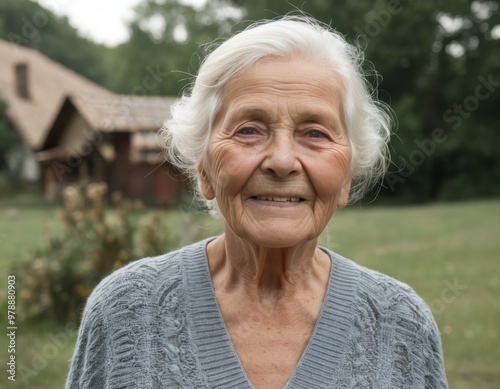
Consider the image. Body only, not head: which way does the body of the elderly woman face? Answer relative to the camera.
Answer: toward the camera

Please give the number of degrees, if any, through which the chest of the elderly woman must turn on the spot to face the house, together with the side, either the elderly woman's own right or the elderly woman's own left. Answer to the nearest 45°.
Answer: approximately 180°

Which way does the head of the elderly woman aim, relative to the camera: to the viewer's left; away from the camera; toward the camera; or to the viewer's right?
toward the camera

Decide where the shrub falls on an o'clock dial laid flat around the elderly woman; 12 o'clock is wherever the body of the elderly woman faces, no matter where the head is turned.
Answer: The shrub is roughly at 5 o'clock from the elderly woman.
